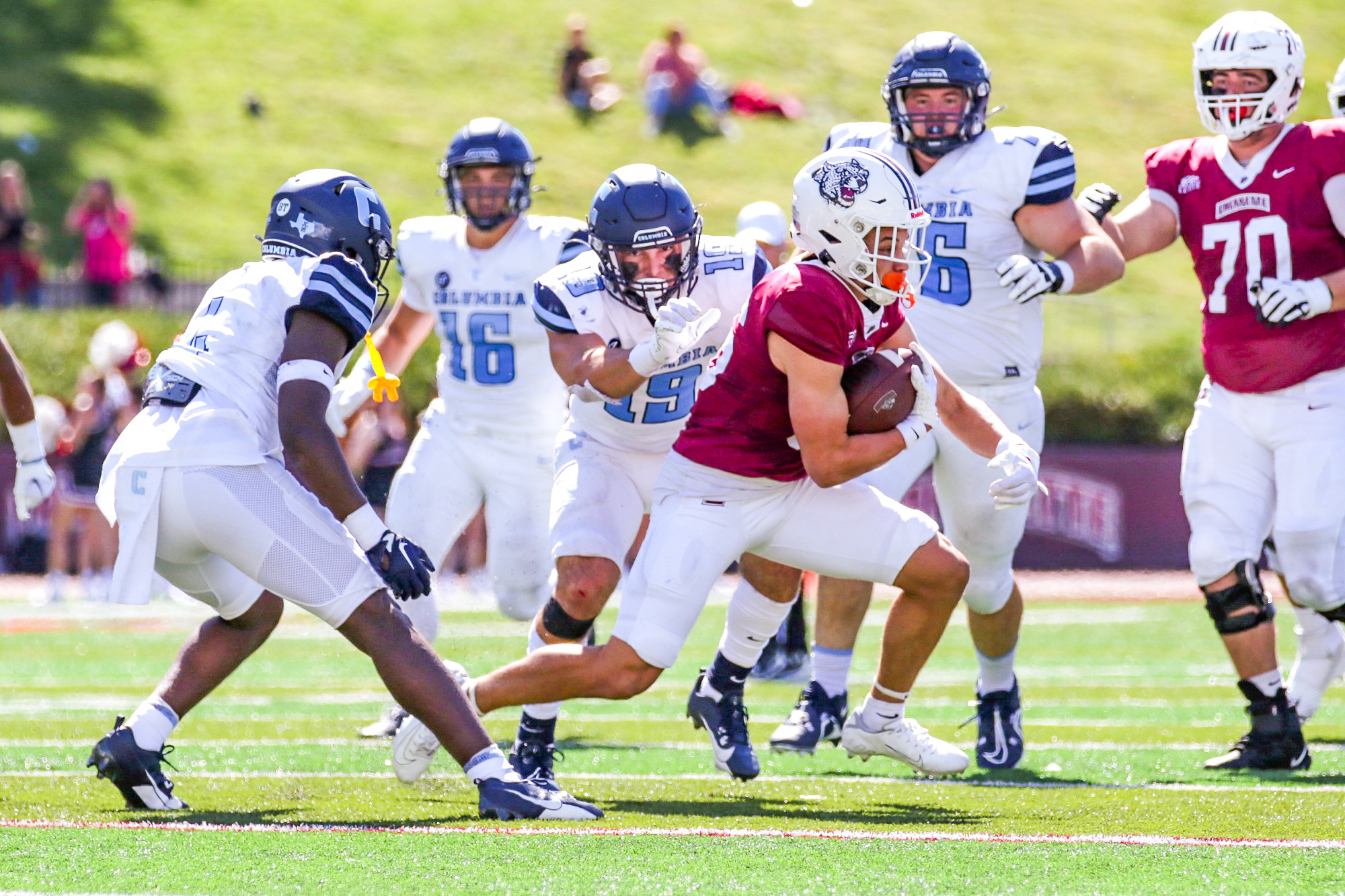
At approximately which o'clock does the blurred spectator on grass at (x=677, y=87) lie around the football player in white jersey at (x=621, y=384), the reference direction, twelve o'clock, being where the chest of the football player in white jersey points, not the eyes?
The blurred spectator on grass is roughly at 6 o'clock from the football player in white jersey.

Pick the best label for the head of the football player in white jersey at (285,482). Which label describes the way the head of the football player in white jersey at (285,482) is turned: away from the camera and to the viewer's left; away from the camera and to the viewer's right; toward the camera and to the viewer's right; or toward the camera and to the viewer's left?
away from the camera and to the viewer's right

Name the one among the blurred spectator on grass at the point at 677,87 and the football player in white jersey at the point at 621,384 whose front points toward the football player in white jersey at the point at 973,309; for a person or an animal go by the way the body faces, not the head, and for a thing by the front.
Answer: the blurred spectator on grass

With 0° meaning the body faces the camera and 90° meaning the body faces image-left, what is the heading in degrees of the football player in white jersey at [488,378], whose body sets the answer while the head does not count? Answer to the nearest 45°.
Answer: approximately 0°

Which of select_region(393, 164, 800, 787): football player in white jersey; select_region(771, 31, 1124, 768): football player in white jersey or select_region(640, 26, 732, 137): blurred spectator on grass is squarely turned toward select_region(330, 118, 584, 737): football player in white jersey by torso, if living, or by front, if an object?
the blurred spectator on grass

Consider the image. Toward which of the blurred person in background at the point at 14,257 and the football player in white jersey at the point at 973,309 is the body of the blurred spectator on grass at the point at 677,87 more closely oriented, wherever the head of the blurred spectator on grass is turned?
the football player in white jersey

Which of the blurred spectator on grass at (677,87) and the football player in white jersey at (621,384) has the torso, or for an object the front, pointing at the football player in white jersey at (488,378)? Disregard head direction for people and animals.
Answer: the blurred spectator on grass

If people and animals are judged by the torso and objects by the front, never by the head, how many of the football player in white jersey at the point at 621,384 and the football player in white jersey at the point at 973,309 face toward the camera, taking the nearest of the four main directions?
2

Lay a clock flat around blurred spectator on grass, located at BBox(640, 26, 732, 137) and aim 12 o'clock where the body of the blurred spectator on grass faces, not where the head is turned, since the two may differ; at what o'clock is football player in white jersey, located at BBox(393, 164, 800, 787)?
The football player in white jersey is roughly at 12 o'clock from the blurred spectator on grass.
